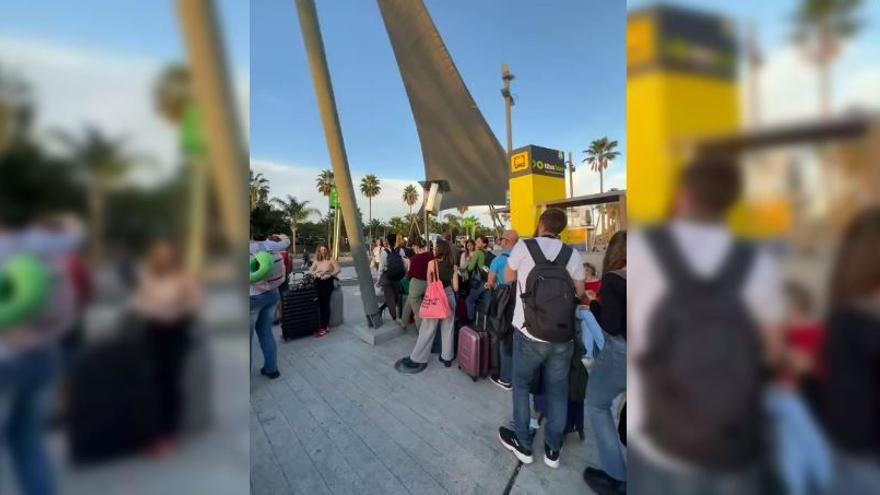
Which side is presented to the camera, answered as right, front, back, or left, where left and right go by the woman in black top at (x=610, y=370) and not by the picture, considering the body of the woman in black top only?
left
